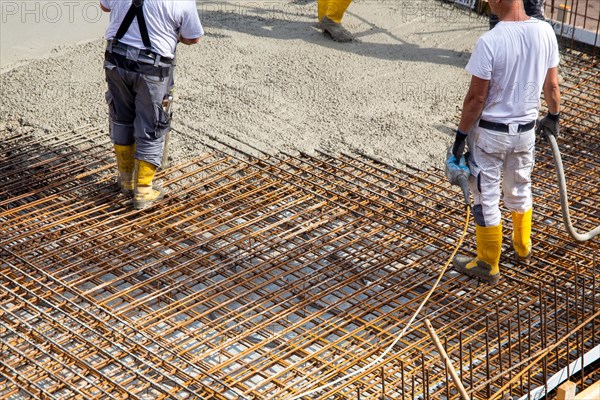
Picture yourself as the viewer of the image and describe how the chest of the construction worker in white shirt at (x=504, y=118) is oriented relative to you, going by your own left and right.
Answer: facing away from the viewer and to the left of the viewer

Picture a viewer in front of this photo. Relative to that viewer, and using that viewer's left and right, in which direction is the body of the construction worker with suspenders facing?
facing away from the viewer and to the right of the viewer

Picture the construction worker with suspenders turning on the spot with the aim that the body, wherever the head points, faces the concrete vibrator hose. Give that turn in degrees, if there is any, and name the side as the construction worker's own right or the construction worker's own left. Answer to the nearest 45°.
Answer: approximately 90° to the construction worker's own right

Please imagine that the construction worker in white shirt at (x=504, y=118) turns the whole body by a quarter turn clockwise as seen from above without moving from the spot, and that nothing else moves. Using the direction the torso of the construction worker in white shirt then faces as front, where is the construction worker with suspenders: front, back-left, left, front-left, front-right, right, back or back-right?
back-left
